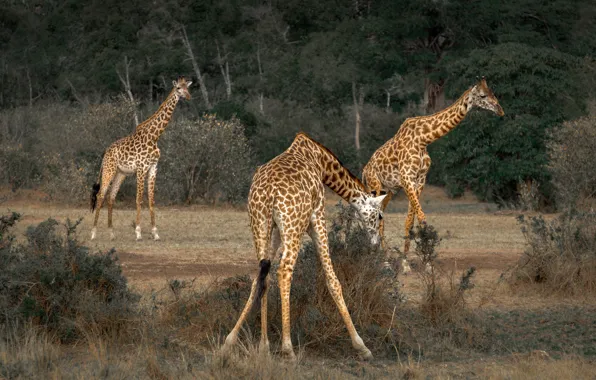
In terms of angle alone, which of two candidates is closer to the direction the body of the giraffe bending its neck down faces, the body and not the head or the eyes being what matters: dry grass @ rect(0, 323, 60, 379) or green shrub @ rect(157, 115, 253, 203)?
the green shrub

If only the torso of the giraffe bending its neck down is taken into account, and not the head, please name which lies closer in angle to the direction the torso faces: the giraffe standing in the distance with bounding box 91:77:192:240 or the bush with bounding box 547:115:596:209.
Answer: the bush

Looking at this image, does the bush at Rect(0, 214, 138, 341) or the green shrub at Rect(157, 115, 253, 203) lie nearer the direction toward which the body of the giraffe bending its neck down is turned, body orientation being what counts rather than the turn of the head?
the green shrub

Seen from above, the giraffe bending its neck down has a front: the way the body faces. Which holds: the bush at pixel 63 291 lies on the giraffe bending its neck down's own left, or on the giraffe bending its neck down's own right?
on the giraffe bending its neck down's own left

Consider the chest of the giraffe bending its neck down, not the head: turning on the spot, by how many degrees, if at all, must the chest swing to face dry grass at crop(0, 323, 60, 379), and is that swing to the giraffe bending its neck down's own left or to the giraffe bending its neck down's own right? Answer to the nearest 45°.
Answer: approximately 135° to the giraffe bending its neck down's own left

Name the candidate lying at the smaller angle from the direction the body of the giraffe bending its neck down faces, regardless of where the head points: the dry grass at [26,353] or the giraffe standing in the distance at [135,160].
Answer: the giraffe standing in the distance

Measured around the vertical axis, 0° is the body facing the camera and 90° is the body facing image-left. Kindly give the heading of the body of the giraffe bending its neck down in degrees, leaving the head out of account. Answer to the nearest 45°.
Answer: approximately 225°

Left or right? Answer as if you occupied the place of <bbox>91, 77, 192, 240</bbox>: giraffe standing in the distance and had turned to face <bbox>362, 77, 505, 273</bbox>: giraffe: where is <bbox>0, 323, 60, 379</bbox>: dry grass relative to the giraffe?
right

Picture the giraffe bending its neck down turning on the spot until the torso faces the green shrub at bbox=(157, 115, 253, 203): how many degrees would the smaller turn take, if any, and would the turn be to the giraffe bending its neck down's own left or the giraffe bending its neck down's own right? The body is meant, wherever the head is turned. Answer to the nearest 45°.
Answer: approximately 45° to the giraffe bending its neck down's own left

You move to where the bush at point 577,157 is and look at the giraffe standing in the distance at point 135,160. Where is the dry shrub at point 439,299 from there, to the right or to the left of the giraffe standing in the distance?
left
